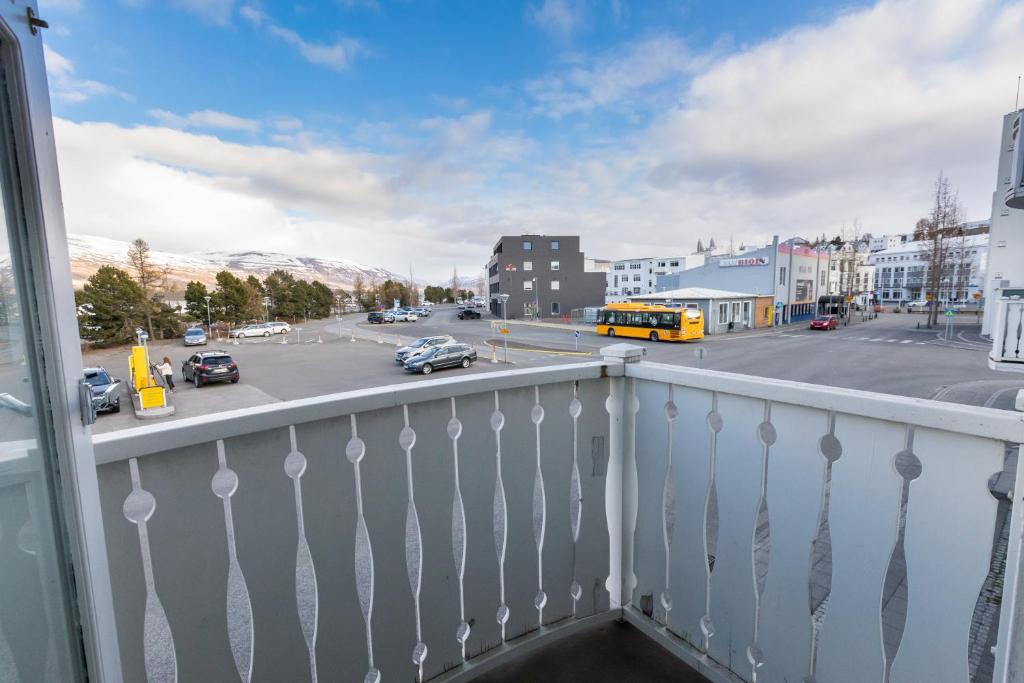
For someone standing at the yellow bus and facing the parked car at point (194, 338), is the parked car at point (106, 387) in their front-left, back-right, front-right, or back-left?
front-left

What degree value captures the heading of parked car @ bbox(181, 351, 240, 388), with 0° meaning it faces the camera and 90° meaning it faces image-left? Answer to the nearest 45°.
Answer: approximately 135°

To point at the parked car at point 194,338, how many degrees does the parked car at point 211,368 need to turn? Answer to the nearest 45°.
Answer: approximately 45° to its right

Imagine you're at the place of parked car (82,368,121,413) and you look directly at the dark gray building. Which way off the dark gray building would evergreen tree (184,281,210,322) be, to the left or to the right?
left

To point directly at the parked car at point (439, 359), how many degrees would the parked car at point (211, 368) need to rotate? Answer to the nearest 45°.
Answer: approximately 135° to its right

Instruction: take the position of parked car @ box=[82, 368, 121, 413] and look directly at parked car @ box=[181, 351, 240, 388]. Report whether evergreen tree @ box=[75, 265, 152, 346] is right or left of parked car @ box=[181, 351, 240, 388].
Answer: left

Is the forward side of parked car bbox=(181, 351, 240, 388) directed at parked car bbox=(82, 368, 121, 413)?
no

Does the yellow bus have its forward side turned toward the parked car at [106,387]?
no

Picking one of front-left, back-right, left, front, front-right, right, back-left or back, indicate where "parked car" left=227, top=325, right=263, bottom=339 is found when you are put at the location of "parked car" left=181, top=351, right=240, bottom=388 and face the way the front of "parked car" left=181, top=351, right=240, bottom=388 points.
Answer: front-right

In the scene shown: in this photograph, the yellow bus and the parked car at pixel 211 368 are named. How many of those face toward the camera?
0
